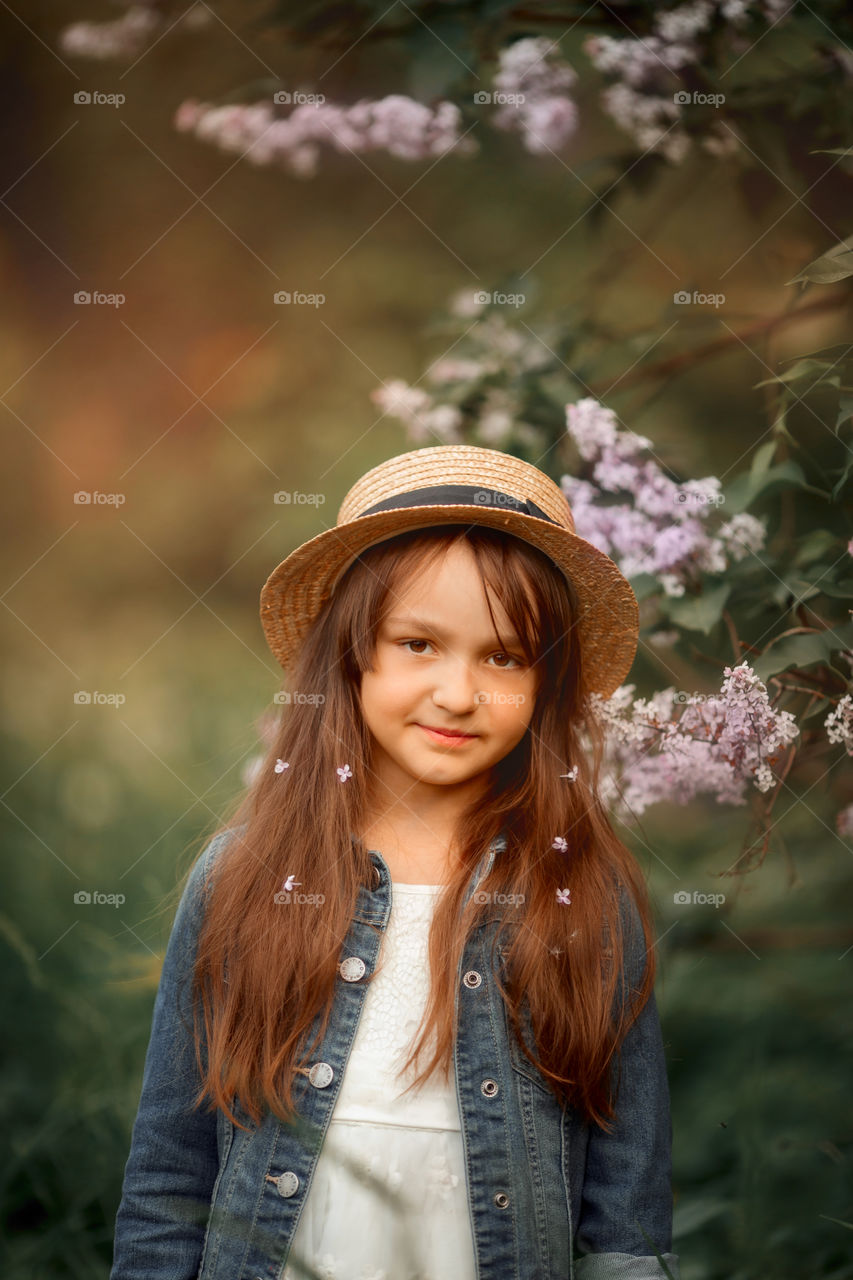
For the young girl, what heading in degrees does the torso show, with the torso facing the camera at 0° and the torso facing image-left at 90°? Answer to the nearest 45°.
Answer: approximately 0°

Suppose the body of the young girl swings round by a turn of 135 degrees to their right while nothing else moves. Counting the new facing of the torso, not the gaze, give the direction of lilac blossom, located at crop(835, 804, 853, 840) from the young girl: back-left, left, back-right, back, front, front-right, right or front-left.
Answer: right

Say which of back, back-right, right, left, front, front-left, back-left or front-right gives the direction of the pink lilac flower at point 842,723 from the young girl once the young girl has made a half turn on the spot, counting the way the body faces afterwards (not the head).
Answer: front-right
